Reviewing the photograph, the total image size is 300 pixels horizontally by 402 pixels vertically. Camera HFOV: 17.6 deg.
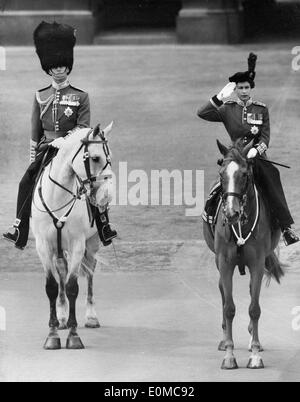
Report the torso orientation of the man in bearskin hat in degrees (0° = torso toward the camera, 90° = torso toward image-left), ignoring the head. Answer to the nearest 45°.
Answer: approximately 0°

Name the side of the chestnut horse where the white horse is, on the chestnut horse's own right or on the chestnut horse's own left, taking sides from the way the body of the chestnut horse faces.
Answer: on the chestnut horse's own right

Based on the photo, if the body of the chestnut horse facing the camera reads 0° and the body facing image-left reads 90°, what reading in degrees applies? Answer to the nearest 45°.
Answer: approximately 0°

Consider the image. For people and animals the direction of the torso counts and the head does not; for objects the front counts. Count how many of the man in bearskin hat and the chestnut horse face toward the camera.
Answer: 2

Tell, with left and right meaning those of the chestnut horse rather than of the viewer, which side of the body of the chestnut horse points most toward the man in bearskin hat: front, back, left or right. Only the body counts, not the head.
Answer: right
